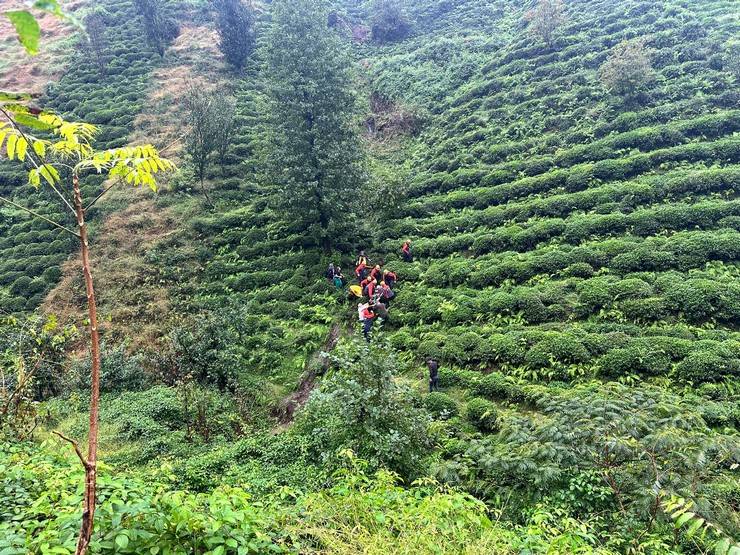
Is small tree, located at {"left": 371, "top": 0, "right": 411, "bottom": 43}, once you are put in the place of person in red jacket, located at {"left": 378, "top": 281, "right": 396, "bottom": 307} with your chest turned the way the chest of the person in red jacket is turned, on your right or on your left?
on your right

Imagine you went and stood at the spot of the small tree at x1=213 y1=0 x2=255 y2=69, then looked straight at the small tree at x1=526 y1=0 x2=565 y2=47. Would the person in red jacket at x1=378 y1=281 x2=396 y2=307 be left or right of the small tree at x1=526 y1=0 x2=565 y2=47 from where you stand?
right

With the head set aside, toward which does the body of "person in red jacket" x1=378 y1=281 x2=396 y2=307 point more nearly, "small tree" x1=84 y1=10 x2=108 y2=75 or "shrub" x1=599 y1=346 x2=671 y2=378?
the small tree
